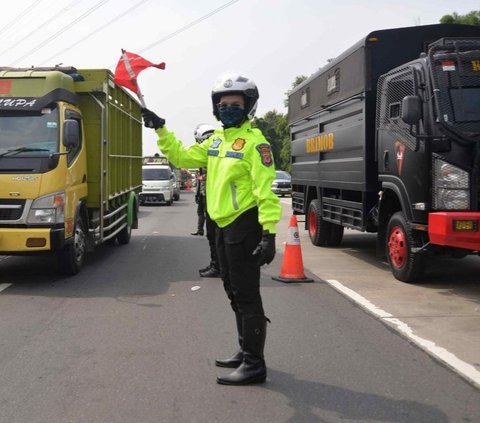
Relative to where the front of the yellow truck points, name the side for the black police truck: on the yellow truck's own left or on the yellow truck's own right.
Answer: on the yellow truck's own left

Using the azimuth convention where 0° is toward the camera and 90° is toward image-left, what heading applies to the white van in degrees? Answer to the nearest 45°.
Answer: approximately 0°

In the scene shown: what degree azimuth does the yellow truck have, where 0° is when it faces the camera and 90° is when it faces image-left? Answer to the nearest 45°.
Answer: approximately 45°

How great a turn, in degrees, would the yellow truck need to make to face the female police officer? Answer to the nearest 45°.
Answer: approximately 45° to its left

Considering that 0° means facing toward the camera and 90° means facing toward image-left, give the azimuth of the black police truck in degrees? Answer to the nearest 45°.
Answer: approximately 315°

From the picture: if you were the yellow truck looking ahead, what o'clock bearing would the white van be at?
The white van is roughly at 5 o'clock from the yellow truck.

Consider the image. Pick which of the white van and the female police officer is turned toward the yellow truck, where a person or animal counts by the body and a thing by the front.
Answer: the white van

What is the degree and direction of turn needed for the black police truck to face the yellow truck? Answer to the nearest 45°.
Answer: approximately 135° to its right

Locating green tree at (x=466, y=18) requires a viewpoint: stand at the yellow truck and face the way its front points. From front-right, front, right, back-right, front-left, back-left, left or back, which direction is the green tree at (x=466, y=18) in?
back

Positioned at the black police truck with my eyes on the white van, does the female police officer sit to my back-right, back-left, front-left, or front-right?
back-left
